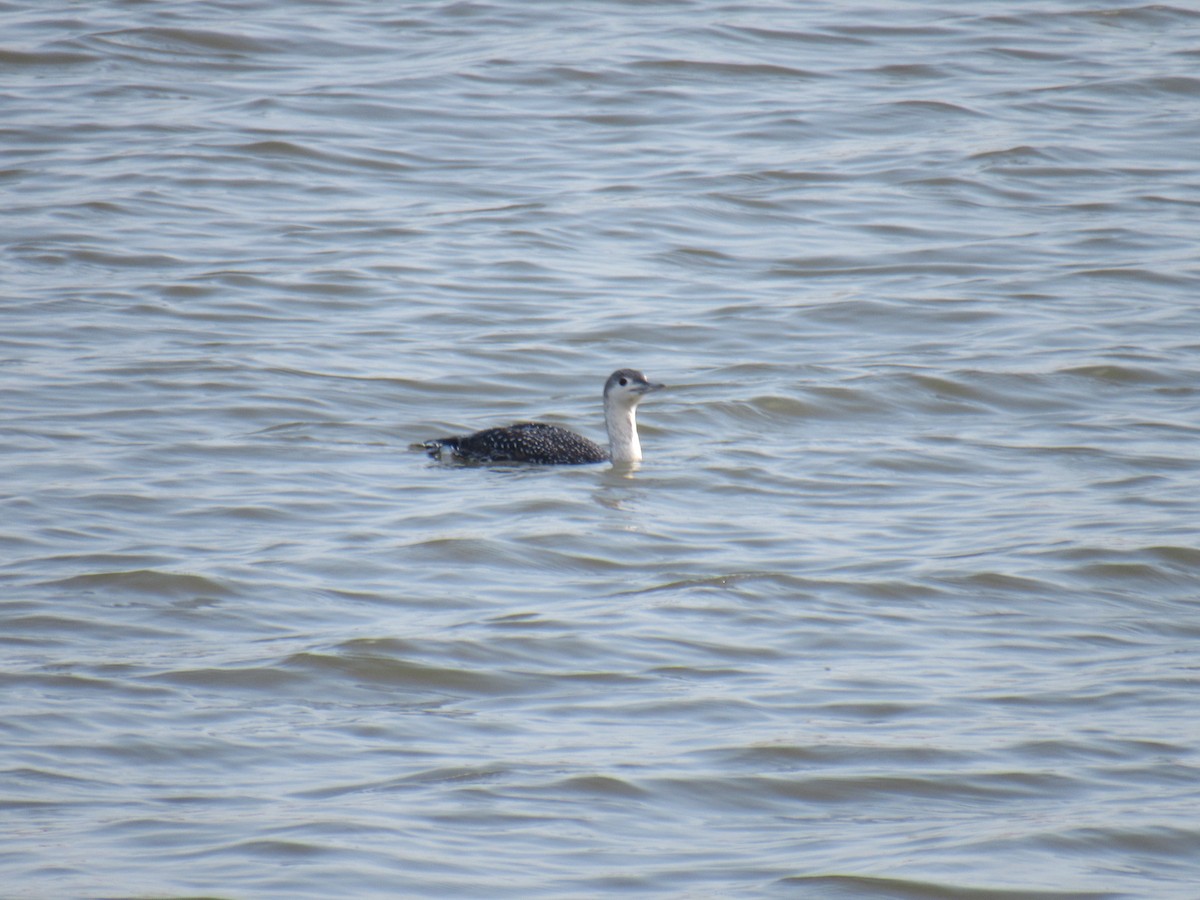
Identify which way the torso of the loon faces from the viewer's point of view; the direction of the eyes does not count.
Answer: to the viewer's right
